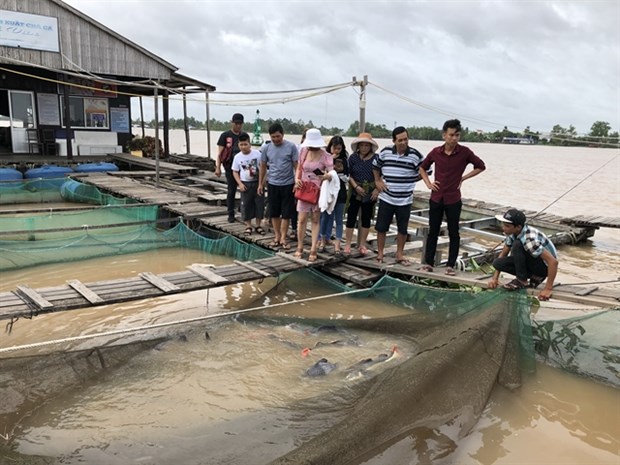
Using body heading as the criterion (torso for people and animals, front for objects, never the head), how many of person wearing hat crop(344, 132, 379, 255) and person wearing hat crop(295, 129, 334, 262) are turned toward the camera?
2

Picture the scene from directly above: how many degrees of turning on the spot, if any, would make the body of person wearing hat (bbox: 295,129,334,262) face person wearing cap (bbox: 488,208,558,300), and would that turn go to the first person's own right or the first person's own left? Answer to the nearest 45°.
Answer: approximately 45° to the first person's own left

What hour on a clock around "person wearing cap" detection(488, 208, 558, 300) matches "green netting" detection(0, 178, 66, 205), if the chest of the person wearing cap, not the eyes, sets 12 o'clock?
The green netting is roughly at 2 o'clock from the person wearing cap.

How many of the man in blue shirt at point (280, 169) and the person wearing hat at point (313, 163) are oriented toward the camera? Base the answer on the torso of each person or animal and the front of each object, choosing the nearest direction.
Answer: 2

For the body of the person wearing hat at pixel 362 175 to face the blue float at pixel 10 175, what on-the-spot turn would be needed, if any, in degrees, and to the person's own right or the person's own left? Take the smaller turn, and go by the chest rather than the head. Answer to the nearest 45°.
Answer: approximately 135° to the person's own right

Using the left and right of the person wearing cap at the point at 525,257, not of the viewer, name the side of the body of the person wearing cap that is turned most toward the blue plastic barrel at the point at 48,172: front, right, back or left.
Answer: right

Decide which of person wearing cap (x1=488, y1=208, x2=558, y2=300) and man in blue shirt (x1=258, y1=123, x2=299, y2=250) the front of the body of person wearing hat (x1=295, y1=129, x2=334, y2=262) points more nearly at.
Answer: the person wearing cap
